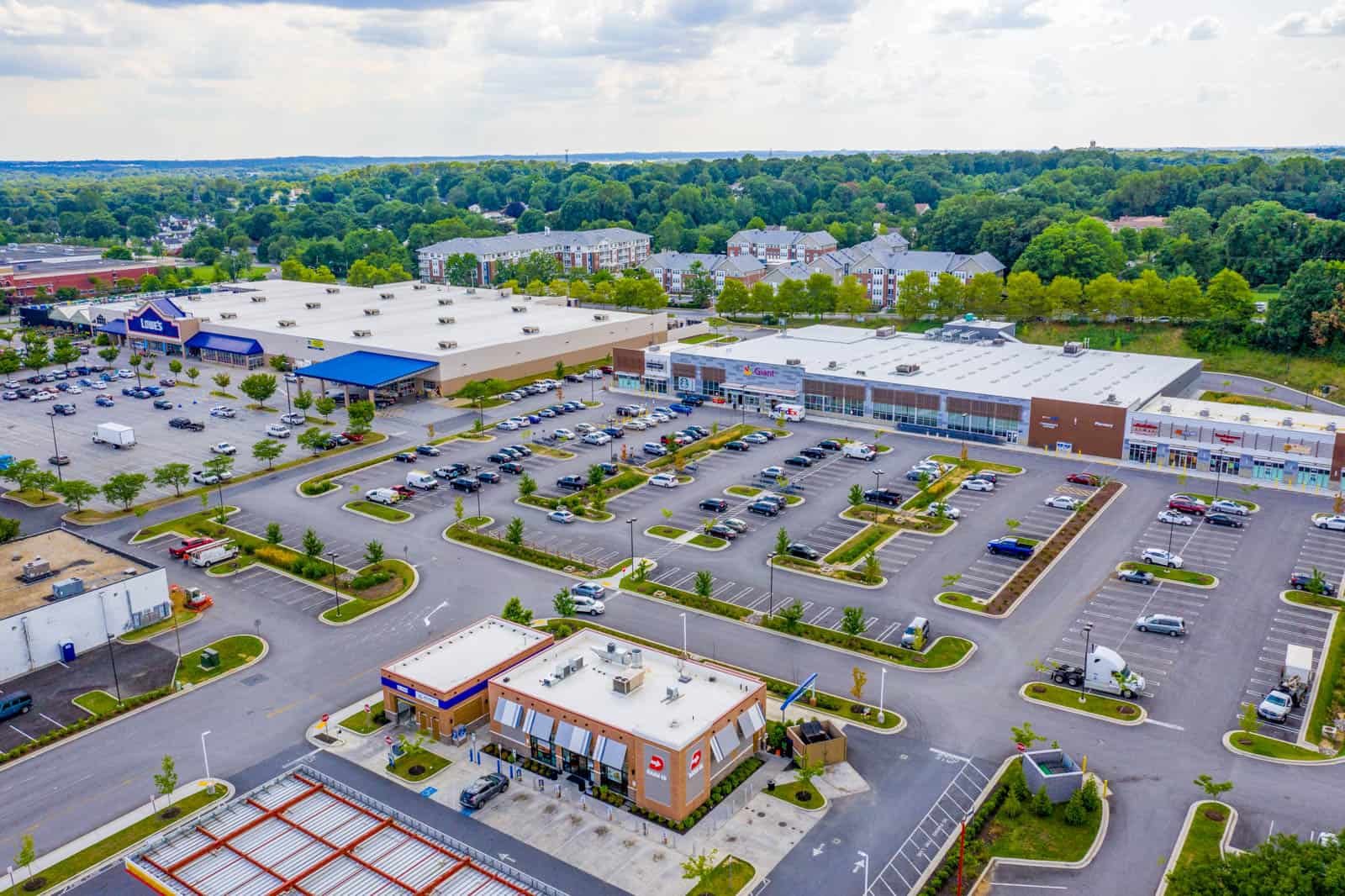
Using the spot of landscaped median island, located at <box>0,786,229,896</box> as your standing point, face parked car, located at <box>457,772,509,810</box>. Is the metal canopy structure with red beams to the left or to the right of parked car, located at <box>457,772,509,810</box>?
right

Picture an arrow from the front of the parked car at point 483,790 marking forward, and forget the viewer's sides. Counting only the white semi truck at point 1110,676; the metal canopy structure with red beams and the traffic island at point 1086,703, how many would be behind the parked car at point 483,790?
1

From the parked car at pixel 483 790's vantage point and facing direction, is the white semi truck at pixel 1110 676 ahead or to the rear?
ahead

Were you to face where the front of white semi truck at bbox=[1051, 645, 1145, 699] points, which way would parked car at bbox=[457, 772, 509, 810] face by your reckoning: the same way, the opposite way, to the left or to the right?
to the left

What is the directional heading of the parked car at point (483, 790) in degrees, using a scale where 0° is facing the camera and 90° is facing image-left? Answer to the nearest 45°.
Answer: approximately 225°

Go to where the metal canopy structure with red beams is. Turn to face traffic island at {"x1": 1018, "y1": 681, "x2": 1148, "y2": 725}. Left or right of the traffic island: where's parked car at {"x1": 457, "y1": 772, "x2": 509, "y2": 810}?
left

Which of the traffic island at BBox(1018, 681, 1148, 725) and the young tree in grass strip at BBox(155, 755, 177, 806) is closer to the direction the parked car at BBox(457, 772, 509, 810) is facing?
the traffic island

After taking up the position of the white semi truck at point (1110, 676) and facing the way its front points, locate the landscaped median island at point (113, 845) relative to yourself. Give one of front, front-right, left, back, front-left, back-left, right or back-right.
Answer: back-right

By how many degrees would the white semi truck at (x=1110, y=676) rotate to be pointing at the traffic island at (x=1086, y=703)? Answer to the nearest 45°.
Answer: approximately 135° to its right

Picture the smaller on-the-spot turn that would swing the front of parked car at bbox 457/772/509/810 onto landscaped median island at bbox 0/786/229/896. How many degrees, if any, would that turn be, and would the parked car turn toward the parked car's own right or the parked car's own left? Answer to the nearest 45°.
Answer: approximately 135° to the parked car's own left

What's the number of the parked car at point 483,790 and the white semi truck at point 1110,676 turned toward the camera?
0

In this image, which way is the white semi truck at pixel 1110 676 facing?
to the viewer's right

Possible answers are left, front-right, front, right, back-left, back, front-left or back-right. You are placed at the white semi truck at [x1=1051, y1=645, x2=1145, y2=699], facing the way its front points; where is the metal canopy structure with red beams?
back-right

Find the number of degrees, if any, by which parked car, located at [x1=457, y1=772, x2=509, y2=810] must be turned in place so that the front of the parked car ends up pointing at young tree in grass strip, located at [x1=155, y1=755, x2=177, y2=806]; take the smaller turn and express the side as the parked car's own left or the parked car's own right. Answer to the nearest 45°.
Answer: approximately 135° to the parked car's own left

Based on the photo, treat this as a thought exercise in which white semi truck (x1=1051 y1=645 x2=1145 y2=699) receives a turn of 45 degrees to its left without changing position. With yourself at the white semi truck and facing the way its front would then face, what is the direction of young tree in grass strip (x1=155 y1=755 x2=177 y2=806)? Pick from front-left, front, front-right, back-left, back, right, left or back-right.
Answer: back
